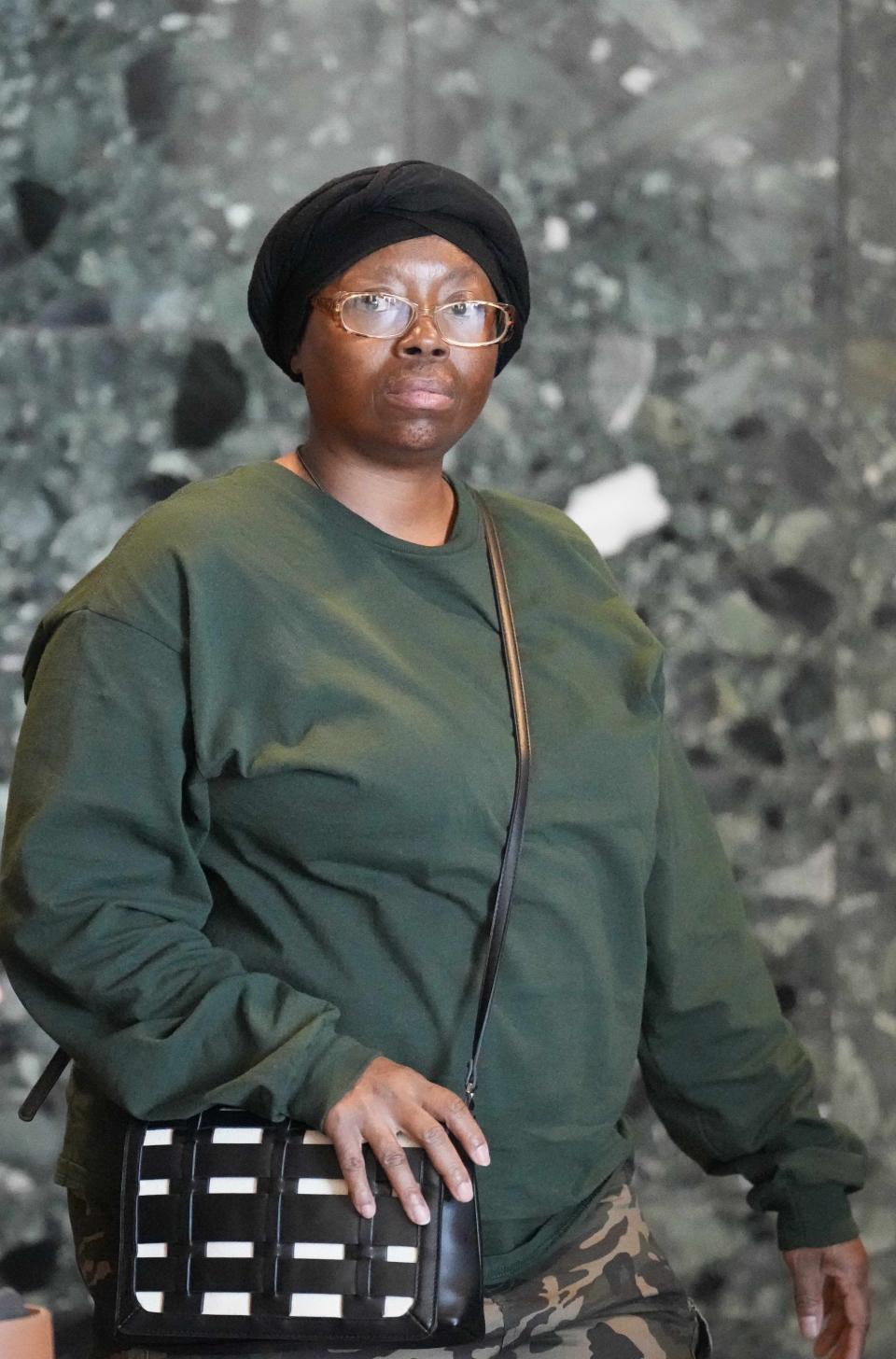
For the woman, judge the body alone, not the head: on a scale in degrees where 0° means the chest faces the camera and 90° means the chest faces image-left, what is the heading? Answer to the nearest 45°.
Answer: approximately 315°
